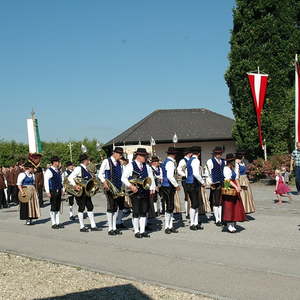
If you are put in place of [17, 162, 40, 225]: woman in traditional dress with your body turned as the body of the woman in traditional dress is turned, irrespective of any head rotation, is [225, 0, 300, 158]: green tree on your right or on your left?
on your left

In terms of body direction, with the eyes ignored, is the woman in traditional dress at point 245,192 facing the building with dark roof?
no

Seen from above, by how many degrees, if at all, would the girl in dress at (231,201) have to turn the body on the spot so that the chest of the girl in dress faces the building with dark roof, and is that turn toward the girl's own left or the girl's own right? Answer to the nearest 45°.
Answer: approximately 135° to the girl's own left

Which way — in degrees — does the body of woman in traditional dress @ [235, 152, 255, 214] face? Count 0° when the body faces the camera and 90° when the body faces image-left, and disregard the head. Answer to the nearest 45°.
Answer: approximately 315°

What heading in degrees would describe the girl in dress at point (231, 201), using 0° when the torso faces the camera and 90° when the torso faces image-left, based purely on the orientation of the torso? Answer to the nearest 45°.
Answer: approximately 315°

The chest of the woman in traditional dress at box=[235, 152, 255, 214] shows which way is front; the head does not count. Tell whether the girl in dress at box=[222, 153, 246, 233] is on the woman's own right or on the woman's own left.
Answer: on the woman's own right

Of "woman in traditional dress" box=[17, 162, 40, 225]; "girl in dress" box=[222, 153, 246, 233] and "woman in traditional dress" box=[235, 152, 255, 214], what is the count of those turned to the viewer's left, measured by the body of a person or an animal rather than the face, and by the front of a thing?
0

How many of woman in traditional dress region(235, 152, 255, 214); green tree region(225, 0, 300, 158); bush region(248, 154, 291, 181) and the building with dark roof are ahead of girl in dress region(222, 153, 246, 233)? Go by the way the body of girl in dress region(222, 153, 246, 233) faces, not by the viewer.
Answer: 0

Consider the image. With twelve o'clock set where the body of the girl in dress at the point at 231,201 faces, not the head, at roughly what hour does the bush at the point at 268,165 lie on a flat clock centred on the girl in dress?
The bush is roughly at 8 o'clock from the girl in dress.

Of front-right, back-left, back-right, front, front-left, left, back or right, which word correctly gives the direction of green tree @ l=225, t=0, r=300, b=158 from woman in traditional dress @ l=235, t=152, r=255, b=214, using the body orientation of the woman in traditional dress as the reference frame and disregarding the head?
back-left

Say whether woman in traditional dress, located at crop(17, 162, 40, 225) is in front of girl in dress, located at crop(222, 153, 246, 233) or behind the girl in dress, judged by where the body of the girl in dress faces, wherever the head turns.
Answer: behind

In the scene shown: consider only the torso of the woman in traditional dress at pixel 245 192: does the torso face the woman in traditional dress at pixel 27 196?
no

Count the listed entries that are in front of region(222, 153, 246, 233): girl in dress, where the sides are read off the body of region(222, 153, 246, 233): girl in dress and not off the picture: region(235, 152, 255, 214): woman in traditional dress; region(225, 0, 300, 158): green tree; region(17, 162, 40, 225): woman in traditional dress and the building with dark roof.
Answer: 0

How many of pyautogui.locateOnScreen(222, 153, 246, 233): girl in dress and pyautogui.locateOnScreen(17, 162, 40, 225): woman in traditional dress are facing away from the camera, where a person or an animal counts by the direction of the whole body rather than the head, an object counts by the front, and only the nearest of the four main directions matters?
0

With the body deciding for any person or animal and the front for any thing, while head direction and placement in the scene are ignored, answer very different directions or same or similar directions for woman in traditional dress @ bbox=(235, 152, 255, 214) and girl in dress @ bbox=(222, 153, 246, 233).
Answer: same or similar directions

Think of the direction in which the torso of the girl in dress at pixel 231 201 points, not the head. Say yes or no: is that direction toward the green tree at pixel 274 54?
no

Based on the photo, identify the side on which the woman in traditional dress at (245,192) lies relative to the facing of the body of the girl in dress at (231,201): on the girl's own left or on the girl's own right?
on the girl's own left

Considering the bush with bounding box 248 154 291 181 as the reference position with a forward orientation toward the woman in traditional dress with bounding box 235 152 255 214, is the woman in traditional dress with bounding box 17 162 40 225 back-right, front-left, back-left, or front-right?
front-right

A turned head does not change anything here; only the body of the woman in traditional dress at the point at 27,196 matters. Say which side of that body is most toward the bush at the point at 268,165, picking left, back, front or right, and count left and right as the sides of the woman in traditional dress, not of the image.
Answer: left
